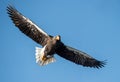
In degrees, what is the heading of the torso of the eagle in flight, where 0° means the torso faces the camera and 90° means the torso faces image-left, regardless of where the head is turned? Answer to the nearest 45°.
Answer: approximately 315°
